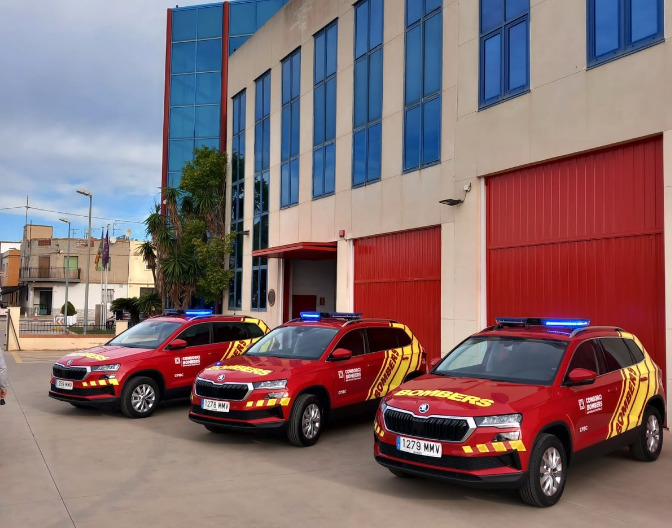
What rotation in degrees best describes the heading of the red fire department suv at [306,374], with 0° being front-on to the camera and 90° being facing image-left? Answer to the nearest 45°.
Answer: approximately 45°

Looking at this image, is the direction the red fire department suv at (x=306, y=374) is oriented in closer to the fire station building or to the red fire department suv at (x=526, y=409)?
the red fire department suv

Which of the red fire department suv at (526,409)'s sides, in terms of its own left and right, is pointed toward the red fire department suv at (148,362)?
right

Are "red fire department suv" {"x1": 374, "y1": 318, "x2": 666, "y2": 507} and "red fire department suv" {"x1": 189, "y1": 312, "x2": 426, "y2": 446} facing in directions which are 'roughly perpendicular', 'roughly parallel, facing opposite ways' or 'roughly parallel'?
roughly parallel

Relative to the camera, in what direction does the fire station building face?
facing the viewer and to the left of the viewer

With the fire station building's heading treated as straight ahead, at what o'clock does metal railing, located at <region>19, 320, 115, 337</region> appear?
The metal railing is roughly at 3 o'clock from the fire station building.

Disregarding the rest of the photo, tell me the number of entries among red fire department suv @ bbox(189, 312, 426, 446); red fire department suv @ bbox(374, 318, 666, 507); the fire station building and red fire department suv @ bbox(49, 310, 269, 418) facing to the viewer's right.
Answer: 0

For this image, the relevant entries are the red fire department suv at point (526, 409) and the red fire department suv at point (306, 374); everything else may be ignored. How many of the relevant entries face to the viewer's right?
0

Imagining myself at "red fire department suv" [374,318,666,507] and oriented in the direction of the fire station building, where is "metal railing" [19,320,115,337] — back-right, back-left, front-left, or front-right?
front-left

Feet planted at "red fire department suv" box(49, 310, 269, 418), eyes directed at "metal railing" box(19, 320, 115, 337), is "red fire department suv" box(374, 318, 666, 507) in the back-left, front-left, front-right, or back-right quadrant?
back-right

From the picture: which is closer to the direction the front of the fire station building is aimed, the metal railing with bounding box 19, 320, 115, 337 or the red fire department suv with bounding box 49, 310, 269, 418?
the red fire department suv

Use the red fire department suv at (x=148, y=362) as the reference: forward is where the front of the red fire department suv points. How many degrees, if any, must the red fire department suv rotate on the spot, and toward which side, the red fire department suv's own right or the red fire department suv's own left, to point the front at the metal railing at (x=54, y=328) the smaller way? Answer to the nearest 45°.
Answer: approximately 135° to the red fire department suv's own right

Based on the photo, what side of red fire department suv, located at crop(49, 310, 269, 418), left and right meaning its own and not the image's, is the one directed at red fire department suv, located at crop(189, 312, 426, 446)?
left

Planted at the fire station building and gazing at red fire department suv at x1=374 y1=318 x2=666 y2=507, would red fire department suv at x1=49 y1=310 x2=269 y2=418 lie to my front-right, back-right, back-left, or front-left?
front-right

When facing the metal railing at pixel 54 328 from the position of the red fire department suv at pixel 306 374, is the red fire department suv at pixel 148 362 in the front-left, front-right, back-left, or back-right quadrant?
front-left

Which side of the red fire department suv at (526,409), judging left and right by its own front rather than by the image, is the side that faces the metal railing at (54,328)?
right

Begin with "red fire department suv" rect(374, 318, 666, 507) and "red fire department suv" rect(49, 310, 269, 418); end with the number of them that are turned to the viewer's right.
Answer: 0
